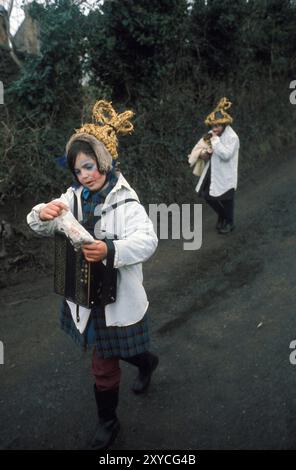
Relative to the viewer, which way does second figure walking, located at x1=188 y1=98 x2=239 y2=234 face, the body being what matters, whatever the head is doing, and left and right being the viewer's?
facing the viewer and to the left of the viewer
